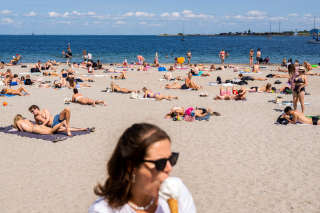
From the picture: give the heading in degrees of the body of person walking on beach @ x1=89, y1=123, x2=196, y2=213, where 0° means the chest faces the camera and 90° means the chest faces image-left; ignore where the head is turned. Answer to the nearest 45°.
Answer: approximately 315°

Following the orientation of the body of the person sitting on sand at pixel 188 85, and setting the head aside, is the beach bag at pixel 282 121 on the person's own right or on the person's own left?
on the person's own right

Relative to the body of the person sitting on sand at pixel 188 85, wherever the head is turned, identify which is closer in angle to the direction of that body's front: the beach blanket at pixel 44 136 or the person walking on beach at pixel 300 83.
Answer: the person walking on beach

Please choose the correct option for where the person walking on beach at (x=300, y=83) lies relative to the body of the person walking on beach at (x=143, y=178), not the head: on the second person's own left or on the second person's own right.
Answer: on the second person's own left
